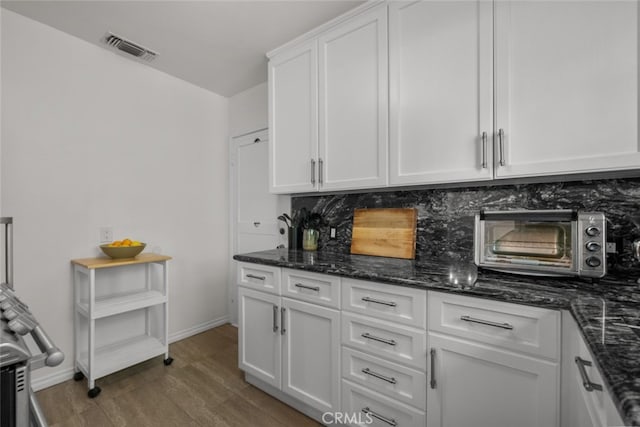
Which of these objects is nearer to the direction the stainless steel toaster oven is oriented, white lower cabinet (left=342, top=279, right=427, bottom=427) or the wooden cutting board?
the white lower cabinet

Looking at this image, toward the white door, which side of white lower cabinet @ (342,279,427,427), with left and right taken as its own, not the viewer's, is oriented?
right

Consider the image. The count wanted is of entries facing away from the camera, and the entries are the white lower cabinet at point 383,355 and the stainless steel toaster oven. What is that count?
0

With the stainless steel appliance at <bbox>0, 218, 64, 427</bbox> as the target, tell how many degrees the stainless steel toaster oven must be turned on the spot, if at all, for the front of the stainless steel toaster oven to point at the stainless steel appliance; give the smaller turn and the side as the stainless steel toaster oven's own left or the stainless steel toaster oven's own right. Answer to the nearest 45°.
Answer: approximately 45° to the stainless steel toaster oven's own right

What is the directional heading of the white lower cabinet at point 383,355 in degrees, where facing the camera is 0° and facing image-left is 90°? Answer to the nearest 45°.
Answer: approximately 45°

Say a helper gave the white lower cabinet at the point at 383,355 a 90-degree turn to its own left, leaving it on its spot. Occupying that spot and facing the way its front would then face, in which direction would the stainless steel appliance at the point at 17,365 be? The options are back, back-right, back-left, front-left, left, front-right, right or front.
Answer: right

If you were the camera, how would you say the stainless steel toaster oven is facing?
facing the viewer

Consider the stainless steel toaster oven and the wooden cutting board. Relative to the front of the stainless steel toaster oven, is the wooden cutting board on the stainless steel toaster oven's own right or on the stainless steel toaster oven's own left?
on the stainless steel toaster oven's own right
